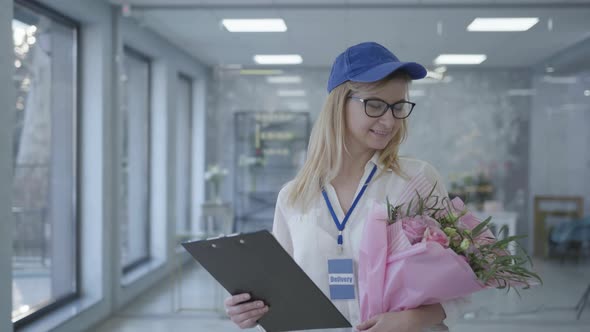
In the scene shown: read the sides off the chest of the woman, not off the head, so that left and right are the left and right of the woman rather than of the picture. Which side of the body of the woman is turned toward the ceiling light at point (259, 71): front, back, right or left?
back

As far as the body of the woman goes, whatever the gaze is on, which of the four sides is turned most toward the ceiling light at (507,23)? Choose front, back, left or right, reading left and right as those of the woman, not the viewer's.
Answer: back

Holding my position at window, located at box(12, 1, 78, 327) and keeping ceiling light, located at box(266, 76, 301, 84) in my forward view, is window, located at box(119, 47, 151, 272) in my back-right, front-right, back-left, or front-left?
front-left

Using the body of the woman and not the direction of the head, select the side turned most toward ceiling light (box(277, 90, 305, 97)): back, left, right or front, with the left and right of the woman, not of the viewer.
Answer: back

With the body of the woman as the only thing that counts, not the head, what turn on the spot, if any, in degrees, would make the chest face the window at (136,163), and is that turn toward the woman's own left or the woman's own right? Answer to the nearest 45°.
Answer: approximately 135° to the woman's own right

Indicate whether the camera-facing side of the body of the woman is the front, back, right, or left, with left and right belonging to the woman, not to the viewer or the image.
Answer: front

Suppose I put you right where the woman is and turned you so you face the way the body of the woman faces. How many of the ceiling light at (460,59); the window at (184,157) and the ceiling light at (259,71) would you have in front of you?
0

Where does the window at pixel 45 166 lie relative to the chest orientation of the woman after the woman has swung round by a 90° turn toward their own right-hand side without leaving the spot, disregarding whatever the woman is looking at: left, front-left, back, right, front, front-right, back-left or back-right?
front-right

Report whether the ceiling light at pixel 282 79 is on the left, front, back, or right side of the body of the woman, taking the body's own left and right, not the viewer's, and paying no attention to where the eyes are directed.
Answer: back

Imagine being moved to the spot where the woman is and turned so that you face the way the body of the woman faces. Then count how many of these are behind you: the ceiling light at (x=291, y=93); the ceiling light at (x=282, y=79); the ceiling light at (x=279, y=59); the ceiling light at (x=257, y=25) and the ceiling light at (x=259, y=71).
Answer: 5

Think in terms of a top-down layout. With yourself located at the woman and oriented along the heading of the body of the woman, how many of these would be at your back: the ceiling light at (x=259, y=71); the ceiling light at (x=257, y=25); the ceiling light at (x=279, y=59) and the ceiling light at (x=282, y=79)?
4

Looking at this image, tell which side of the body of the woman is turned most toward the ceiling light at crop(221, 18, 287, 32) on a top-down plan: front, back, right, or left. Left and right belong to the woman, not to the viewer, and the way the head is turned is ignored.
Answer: back

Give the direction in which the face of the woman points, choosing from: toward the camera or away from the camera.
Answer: toward the camera
